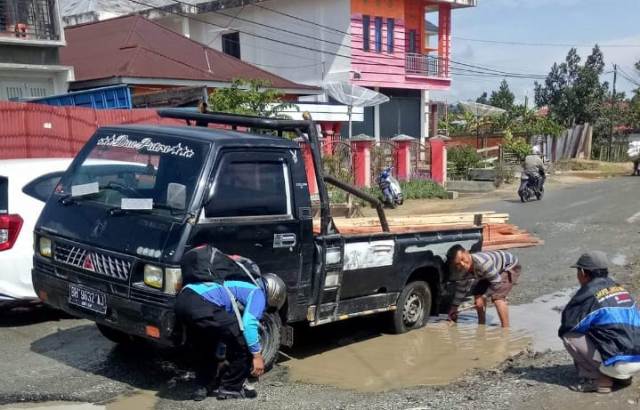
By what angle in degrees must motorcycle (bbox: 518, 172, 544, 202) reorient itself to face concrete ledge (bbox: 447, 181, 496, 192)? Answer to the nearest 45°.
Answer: approximately 90° to its right

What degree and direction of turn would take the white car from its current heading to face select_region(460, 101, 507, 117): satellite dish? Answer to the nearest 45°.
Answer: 0° — it already faces it

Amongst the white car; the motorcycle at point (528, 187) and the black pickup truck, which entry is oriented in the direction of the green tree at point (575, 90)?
the white car

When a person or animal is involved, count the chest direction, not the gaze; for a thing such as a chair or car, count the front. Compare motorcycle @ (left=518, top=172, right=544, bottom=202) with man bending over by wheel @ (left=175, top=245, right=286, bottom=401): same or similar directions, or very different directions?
very different directions

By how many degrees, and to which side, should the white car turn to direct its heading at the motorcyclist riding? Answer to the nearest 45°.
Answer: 0° — it already faces them

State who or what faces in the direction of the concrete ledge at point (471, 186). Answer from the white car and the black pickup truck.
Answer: the white car

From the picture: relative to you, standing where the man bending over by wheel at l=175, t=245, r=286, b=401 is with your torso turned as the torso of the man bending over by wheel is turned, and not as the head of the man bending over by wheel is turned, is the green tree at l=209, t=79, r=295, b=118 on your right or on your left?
on your left
